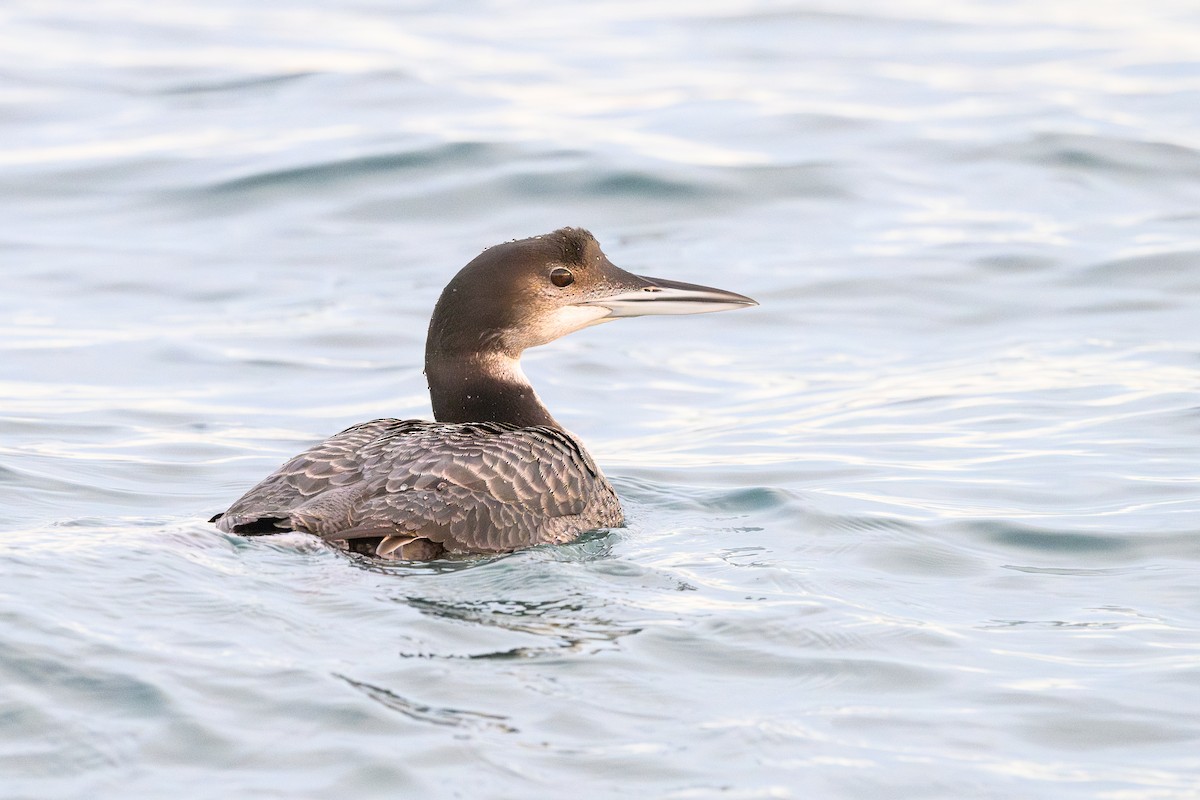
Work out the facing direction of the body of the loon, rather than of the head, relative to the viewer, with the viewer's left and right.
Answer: facing away from the viewer and to the right of the viewer
